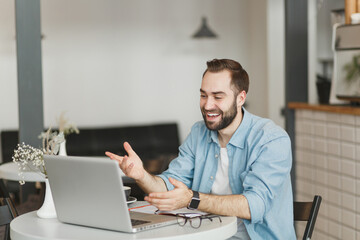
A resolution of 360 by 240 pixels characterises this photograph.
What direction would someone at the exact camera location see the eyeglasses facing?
facing the viewer and to the left of the viewer

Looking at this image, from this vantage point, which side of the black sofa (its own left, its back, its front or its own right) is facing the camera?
front

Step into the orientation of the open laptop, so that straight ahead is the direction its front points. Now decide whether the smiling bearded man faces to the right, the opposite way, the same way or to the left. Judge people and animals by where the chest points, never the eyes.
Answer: the opposite way

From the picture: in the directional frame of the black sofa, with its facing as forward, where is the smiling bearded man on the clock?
The smiling bearded man is roughly at 12 o'clock from the black sofa.

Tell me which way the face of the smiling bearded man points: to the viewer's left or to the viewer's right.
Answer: to the viewer's left

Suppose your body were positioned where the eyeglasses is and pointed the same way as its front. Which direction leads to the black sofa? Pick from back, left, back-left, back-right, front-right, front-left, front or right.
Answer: back-right

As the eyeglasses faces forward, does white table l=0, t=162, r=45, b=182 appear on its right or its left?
on its right

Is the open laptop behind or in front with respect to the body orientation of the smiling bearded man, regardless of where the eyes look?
in front

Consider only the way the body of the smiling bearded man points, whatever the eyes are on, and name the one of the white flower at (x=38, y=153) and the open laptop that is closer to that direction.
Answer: the open laptop

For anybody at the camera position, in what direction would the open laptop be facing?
facing away from the viewer and to the right of the viewer

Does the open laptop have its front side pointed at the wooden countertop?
yes

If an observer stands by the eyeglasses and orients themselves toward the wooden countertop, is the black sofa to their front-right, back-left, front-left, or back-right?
front-left

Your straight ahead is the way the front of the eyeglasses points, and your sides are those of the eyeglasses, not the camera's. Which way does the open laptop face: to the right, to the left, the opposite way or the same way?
the opposite way

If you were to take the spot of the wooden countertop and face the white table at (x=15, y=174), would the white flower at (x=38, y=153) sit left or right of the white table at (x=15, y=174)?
left

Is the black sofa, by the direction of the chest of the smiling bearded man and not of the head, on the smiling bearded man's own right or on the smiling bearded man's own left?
on the smiling bearded man's own right

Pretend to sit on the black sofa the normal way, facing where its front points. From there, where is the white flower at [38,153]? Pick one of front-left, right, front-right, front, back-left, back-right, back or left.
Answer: front
